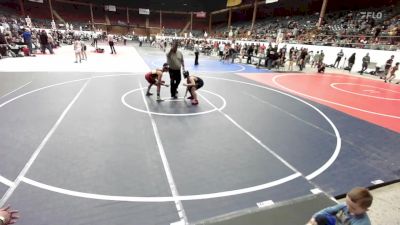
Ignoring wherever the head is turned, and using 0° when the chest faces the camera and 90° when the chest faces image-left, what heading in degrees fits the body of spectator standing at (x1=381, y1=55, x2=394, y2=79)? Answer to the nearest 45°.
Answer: approximately 90°

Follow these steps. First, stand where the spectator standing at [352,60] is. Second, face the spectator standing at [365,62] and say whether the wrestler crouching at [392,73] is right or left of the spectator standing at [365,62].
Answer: right
